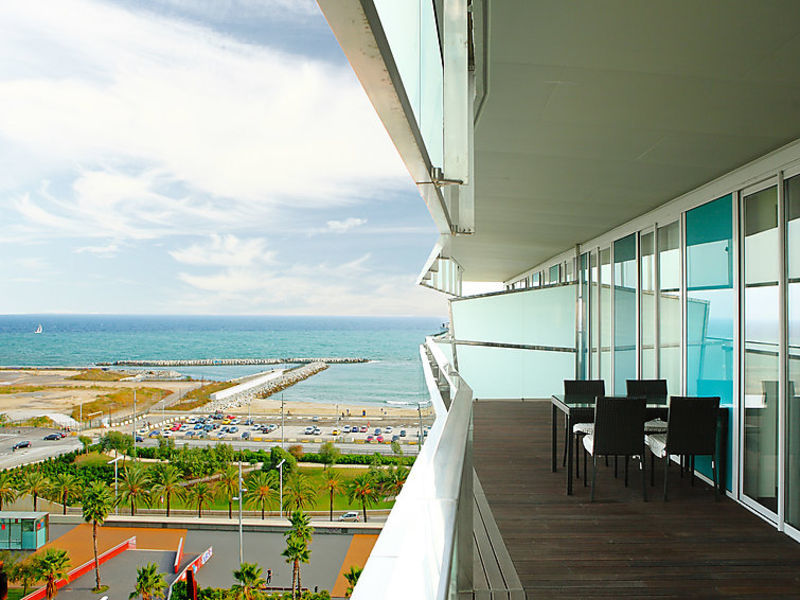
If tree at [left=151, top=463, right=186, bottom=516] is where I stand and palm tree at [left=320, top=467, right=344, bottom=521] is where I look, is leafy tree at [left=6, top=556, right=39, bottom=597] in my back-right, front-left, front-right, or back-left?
back-right

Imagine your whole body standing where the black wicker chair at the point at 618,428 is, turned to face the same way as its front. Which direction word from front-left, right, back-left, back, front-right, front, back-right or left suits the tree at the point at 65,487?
front-left

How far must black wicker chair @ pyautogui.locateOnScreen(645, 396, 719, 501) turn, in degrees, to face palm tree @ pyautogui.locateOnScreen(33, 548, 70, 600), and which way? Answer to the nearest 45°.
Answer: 0° — it already faces it

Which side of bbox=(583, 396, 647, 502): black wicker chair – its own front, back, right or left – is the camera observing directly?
back

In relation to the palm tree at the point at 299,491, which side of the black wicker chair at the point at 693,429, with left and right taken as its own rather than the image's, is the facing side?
front

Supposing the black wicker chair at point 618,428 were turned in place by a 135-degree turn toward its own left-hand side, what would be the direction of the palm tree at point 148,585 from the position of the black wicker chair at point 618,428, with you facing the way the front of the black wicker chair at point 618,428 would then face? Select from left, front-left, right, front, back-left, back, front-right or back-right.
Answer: right

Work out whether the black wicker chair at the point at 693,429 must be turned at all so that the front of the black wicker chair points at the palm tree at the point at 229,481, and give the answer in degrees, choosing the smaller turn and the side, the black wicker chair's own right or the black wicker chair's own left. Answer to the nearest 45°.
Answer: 0° — it already faces it

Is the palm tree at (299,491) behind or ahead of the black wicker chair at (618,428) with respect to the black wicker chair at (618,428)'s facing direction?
ahead

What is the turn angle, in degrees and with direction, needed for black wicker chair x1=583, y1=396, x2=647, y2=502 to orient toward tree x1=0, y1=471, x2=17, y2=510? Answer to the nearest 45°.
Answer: approximately 45° to its left

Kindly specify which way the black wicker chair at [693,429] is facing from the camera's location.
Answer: facing away from the viewer and to the left of the viewer
